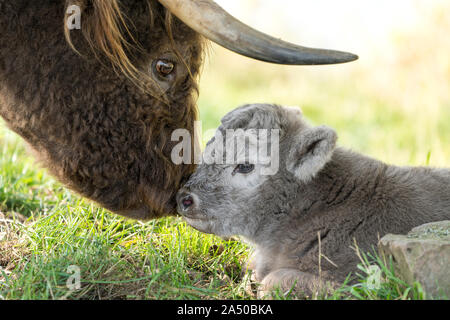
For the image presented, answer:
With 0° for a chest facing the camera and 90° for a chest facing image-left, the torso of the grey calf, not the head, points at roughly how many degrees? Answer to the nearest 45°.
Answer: approximately 90°

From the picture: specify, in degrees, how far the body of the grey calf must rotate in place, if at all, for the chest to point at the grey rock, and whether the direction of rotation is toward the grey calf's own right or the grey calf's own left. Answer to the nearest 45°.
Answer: approximately 135° to the grey calf's own left
